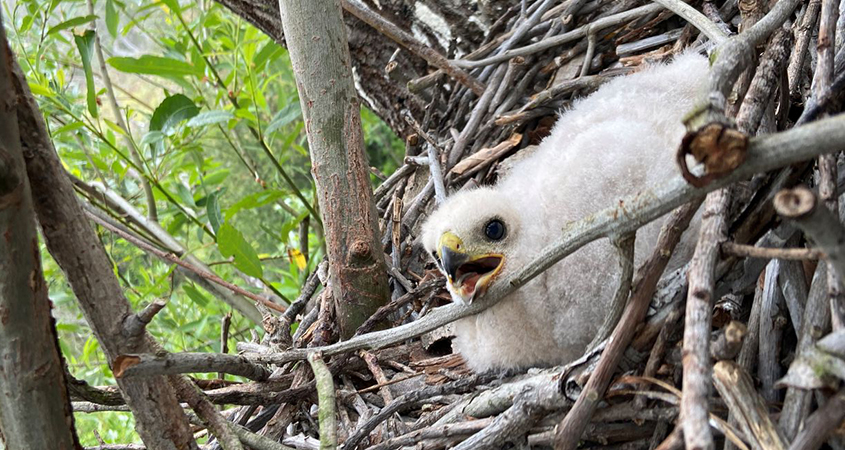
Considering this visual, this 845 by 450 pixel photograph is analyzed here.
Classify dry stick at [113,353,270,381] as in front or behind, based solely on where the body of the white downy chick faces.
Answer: in front

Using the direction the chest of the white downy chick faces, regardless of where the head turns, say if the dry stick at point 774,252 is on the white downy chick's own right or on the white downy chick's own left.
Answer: on the white downy chick's own left

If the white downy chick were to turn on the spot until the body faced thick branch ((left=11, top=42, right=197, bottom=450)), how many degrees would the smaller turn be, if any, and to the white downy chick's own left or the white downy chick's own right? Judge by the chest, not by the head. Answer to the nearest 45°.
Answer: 0° — it already faces it

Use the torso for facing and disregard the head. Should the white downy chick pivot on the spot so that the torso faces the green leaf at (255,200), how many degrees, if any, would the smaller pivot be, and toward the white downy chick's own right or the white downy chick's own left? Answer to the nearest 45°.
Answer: approximately 90° to the white downy chick's own right

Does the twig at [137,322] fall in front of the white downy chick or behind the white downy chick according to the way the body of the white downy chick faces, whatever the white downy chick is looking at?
in front

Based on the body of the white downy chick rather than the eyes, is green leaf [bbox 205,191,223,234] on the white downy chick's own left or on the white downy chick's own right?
on the white downy chick's own right

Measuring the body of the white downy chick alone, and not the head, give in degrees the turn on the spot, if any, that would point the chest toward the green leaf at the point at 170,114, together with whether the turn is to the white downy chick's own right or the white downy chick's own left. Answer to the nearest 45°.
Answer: approximately 45° to the white downy chick's own right

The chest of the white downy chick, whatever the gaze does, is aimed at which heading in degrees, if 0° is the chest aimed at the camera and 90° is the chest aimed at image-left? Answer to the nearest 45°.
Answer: approximately 45°
